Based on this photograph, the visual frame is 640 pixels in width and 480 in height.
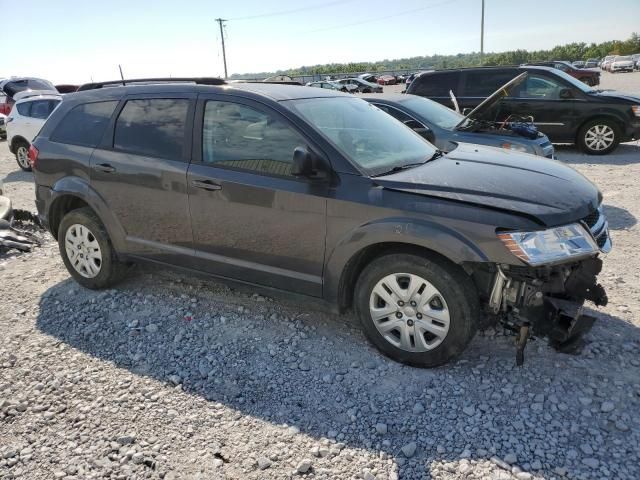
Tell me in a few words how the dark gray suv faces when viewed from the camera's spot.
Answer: facing the viewer and to the right of the viewer

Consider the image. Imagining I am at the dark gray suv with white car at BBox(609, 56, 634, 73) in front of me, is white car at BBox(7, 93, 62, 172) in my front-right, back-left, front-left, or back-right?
front-left

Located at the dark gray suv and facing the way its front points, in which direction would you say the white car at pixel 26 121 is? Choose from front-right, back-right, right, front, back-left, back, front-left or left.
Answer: back

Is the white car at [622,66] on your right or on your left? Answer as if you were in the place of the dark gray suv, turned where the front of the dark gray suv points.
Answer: on your left
